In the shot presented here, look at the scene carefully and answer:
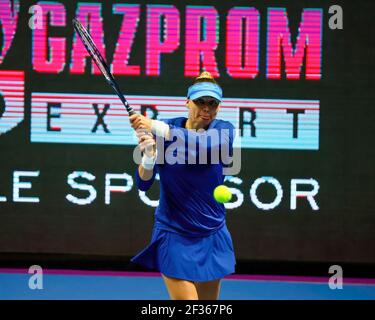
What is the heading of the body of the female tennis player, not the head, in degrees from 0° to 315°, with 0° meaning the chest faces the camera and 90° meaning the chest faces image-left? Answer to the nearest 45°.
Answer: approximately 0°
